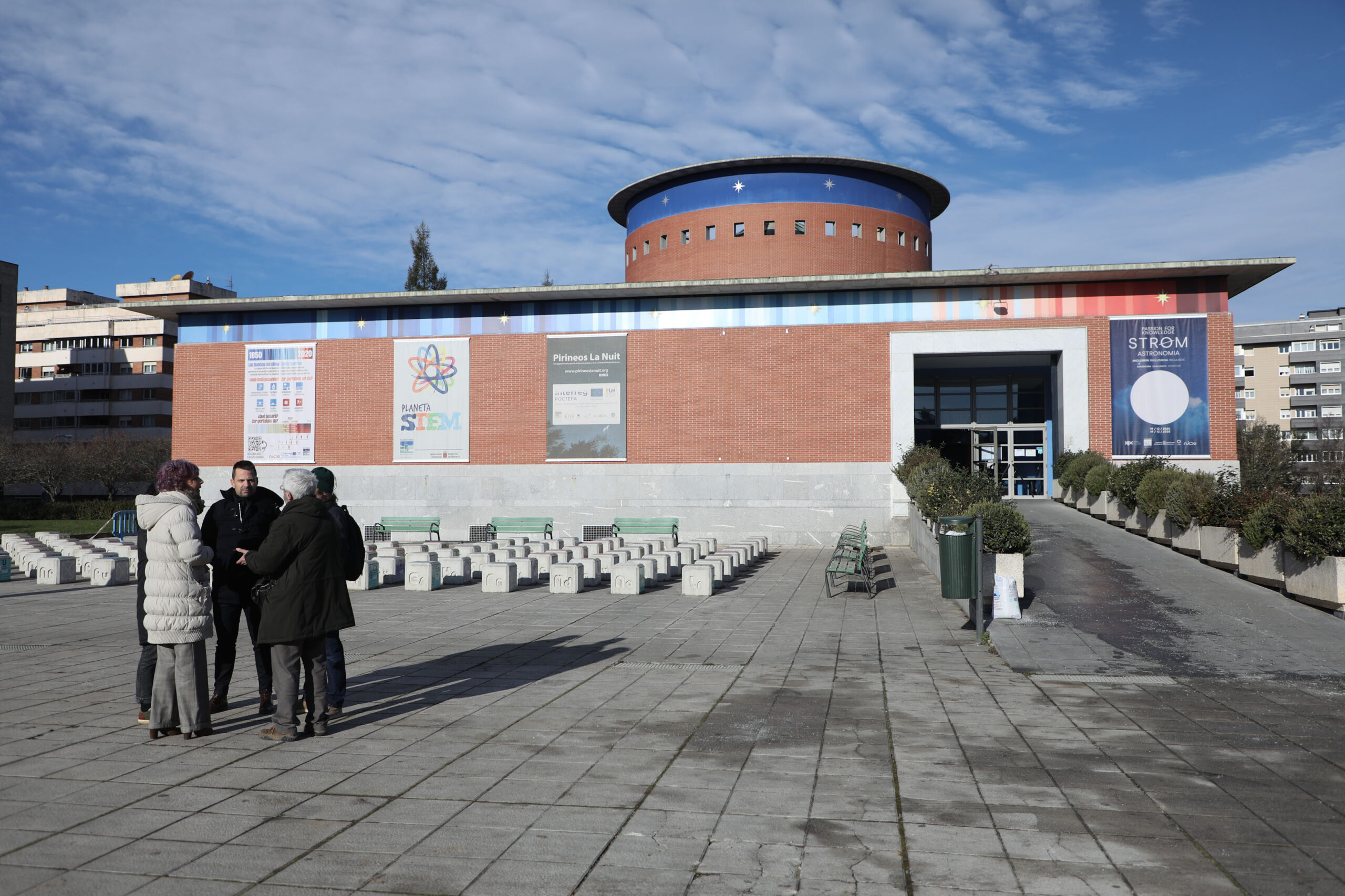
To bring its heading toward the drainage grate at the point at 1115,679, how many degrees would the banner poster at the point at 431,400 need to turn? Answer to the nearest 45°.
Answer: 0° — it already faces it

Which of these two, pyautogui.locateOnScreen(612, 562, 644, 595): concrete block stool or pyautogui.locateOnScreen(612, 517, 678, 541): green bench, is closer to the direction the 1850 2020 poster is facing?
the concrete block stool

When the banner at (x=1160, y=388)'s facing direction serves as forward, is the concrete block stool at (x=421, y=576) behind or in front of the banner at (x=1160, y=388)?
in front

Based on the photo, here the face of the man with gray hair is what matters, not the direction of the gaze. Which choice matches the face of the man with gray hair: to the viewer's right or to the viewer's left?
to the viewer's left

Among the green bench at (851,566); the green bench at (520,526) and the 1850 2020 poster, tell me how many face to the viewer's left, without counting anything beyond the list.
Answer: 1

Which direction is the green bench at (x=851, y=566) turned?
to the viewer's left

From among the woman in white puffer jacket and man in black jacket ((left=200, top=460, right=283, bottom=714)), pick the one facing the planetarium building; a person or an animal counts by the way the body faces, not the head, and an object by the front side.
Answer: the woman in white puffer jacket
